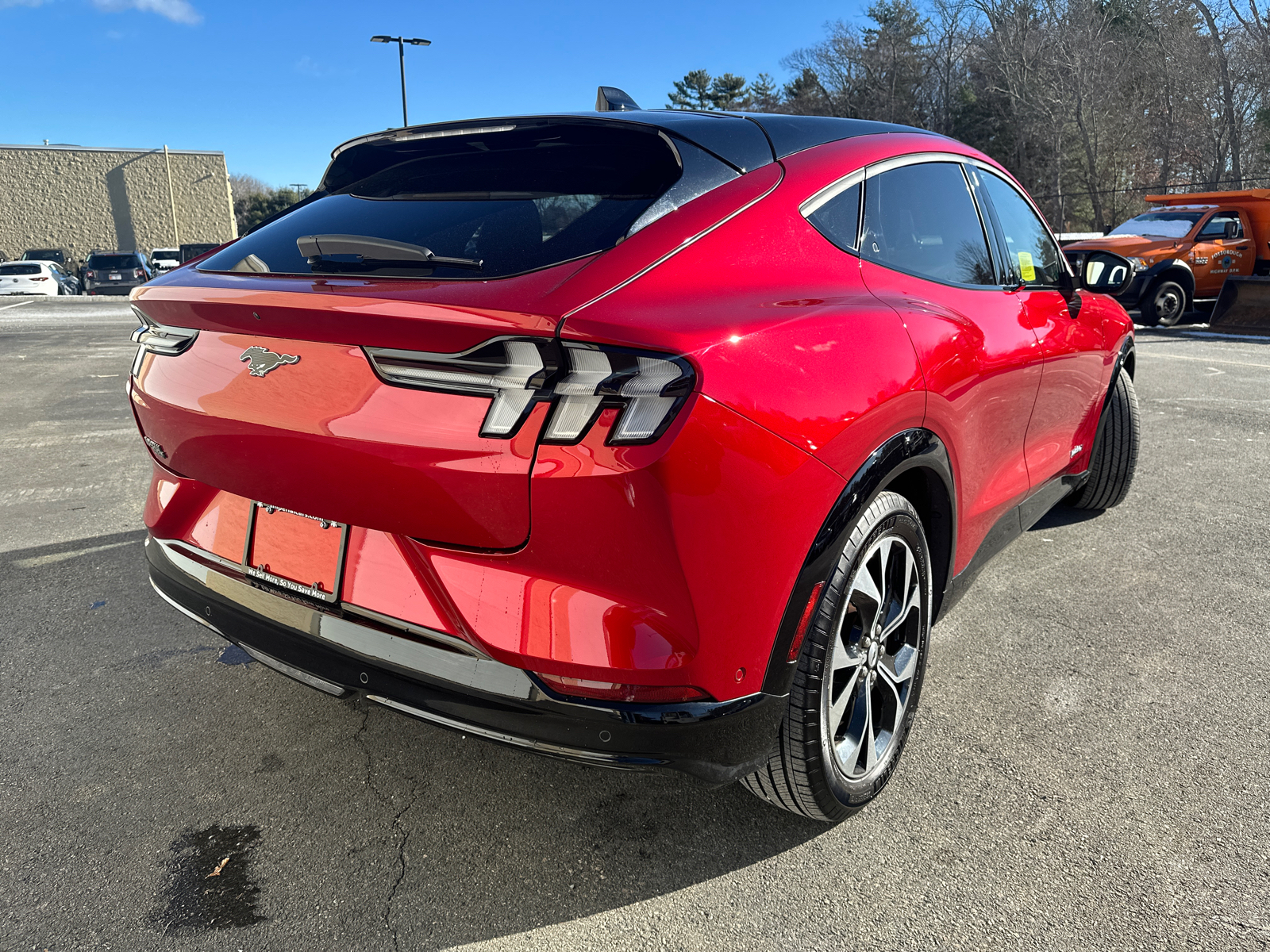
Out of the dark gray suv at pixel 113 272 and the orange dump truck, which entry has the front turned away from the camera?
the dark gray suv

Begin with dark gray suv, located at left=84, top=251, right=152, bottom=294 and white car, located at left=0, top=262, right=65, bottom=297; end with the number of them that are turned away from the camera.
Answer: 2

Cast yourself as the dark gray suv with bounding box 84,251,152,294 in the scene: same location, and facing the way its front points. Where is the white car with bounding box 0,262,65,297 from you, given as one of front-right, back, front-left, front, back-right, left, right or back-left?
back-left

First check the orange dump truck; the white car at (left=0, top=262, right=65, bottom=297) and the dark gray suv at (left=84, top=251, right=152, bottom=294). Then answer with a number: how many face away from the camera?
2

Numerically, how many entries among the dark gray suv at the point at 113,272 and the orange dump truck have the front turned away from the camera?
1

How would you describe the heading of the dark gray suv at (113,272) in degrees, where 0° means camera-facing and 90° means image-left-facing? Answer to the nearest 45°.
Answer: approximately 180°

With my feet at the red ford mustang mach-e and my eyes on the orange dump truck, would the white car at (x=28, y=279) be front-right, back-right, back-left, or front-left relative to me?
front-left

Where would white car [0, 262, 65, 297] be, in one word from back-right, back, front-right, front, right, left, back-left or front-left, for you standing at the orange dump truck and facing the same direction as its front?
front-right

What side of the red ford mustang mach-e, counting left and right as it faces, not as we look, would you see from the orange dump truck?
front

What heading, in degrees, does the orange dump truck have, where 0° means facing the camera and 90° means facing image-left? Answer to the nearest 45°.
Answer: approximately 45°

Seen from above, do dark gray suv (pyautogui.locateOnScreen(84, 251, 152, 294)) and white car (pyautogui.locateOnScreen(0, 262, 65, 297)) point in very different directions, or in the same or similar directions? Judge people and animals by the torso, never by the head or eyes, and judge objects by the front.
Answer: same or similar directions

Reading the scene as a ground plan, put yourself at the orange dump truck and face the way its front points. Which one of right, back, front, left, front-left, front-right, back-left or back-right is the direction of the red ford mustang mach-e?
front-left

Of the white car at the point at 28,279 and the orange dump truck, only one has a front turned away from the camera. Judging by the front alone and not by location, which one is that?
the white car

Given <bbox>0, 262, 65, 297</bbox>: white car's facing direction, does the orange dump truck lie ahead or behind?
behind

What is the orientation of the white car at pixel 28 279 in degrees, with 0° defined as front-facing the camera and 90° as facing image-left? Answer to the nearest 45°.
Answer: approximately 180°
